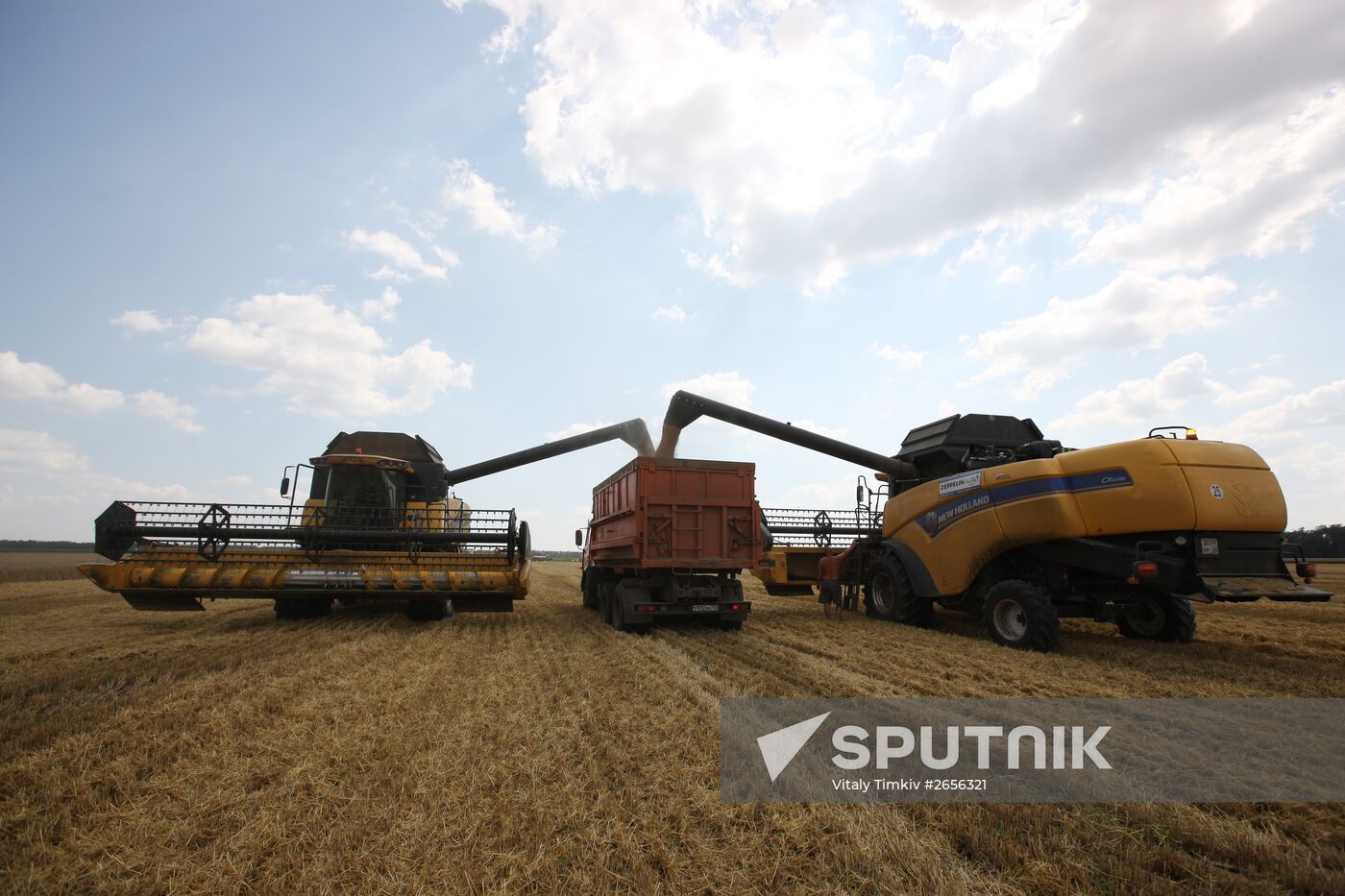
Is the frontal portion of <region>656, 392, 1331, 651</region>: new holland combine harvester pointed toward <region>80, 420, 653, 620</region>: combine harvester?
no

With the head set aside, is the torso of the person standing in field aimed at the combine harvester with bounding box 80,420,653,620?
no

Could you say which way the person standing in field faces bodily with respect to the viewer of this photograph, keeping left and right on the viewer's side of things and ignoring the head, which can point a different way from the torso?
facing away from the viewer

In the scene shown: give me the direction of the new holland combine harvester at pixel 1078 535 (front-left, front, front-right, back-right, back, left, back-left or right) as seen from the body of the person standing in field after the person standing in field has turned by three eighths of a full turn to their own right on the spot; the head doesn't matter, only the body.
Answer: front

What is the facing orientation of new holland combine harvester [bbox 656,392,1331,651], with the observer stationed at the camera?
facing away from the viewer and to the left of the viewer

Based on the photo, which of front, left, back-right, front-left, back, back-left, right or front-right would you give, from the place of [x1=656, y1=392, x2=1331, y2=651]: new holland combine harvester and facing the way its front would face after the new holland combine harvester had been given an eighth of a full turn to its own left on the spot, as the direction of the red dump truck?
front
